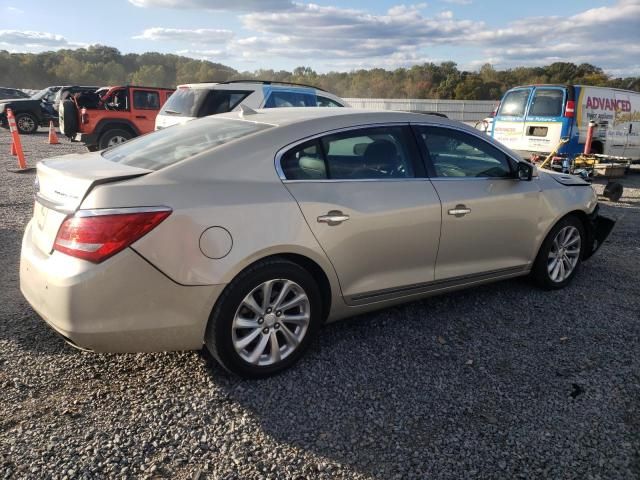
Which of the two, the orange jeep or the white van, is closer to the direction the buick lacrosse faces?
the white van

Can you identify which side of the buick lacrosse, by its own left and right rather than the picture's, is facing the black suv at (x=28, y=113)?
left

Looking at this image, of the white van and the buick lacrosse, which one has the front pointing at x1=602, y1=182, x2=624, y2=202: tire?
the buick lacrosse

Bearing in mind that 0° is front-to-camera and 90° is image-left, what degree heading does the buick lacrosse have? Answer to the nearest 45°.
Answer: approximately 225°
